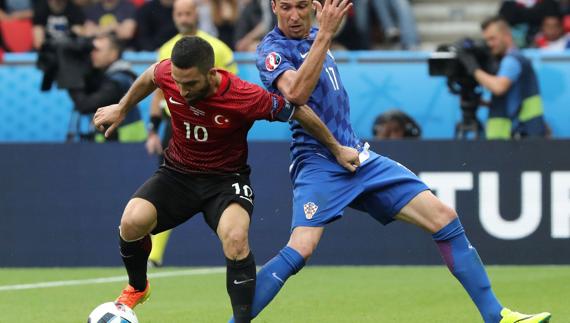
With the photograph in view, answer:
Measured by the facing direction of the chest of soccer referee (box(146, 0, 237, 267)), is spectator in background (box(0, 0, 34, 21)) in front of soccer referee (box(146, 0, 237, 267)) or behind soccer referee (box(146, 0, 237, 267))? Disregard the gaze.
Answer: behind

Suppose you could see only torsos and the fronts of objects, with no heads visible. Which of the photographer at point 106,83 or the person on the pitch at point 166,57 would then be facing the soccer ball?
the person on the pitch

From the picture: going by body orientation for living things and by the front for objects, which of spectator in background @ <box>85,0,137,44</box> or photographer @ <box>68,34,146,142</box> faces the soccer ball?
the spectator in background

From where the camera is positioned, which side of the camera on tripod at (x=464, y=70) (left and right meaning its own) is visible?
left

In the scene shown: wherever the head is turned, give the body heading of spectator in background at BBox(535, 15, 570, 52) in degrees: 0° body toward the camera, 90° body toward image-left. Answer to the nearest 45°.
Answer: approximately 0°

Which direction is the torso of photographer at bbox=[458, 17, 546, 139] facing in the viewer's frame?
to the viewer's left
